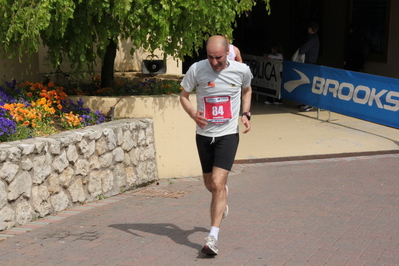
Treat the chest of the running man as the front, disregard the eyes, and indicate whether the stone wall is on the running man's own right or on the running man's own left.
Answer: on the running man's own right

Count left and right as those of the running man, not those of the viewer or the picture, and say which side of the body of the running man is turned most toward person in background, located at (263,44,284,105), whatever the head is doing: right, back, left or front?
back

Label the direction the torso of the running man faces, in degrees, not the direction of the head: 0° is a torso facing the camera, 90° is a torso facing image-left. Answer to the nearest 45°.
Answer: approximately 0°

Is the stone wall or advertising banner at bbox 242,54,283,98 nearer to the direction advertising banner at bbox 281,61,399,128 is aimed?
the stone wall

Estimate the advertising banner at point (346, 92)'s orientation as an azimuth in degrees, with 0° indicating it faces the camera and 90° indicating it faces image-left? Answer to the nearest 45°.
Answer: approximately 45°

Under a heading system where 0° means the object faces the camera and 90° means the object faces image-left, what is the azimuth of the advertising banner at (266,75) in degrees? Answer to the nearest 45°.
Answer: approximately 45°

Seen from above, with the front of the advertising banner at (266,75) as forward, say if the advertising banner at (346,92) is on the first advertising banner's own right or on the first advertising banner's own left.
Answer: on the first advertising banner's own left
